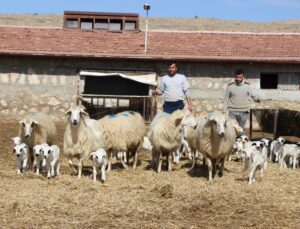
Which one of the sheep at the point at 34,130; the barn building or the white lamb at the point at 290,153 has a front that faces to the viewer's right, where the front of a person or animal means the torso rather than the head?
the white lamb

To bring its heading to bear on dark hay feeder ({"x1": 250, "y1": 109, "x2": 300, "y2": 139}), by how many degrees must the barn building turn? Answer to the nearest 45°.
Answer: approximately 45° to its left

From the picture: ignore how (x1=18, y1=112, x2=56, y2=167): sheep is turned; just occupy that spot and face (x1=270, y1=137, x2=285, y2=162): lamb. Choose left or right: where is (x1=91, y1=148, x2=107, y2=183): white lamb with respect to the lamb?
right

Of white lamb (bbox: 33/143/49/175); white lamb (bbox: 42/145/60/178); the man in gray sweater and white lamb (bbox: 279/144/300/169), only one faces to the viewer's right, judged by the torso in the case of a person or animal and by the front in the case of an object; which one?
white lamb (bbox: 279/144/300/169)

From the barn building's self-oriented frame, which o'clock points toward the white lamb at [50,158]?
The white lamb is roughly at 12 o'clock from the barn building.

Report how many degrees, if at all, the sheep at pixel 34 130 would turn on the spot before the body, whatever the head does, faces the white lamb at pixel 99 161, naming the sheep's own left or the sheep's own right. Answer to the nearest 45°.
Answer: approximately 90° to the sheep's own left

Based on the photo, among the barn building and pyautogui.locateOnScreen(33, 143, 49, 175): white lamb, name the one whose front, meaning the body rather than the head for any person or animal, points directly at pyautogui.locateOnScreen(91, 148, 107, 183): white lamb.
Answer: the barn building

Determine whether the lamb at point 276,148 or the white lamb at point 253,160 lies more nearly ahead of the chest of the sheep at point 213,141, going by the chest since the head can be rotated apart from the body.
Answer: the white lamb
